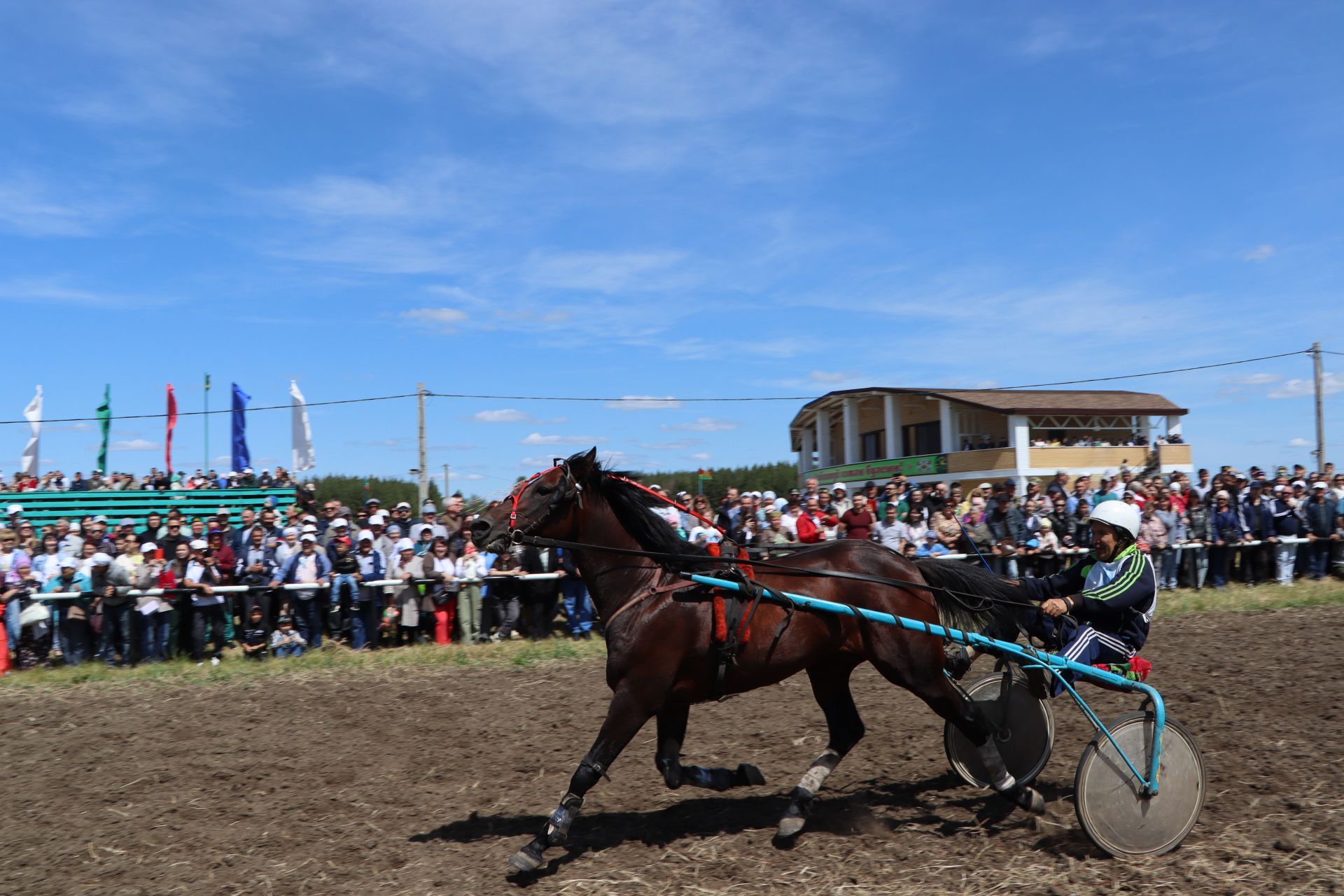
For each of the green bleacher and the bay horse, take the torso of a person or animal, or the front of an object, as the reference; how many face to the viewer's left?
1

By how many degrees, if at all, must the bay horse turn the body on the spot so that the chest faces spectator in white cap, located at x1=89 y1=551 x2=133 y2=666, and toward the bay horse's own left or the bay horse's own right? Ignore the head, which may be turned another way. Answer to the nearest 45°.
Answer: approximately 45° to the bay horse's own right

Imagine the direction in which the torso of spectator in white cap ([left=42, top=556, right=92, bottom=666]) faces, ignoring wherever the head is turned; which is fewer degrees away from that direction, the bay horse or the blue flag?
the bay horse

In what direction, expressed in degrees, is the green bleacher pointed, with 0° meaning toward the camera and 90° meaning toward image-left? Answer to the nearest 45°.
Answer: approximately 0°

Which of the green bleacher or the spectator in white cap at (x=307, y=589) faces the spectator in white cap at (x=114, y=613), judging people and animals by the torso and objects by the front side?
the green bleacher

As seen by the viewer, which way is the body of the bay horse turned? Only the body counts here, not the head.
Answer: to the viewer's left

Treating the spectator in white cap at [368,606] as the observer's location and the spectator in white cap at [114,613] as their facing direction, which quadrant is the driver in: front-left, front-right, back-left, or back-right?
back-left

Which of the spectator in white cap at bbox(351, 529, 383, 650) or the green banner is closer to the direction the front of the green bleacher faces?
the spectator in white cap

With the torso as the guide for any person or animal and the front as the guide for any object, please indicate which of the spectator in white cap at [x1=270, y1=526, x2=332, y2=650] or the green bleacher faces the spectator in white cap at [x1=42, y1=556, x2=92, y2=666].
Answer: the green bleacher

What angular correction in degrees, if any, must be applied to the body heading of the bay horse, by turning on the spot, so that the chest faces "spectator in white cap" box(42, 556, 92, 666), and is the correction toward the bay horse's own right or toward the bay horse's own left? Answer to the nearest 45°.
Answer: approximately 45° to the bay horse's own right

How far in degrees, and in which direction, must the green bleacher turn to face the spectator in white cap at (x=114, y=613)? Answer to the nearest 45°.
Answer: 0° — it already faces them
